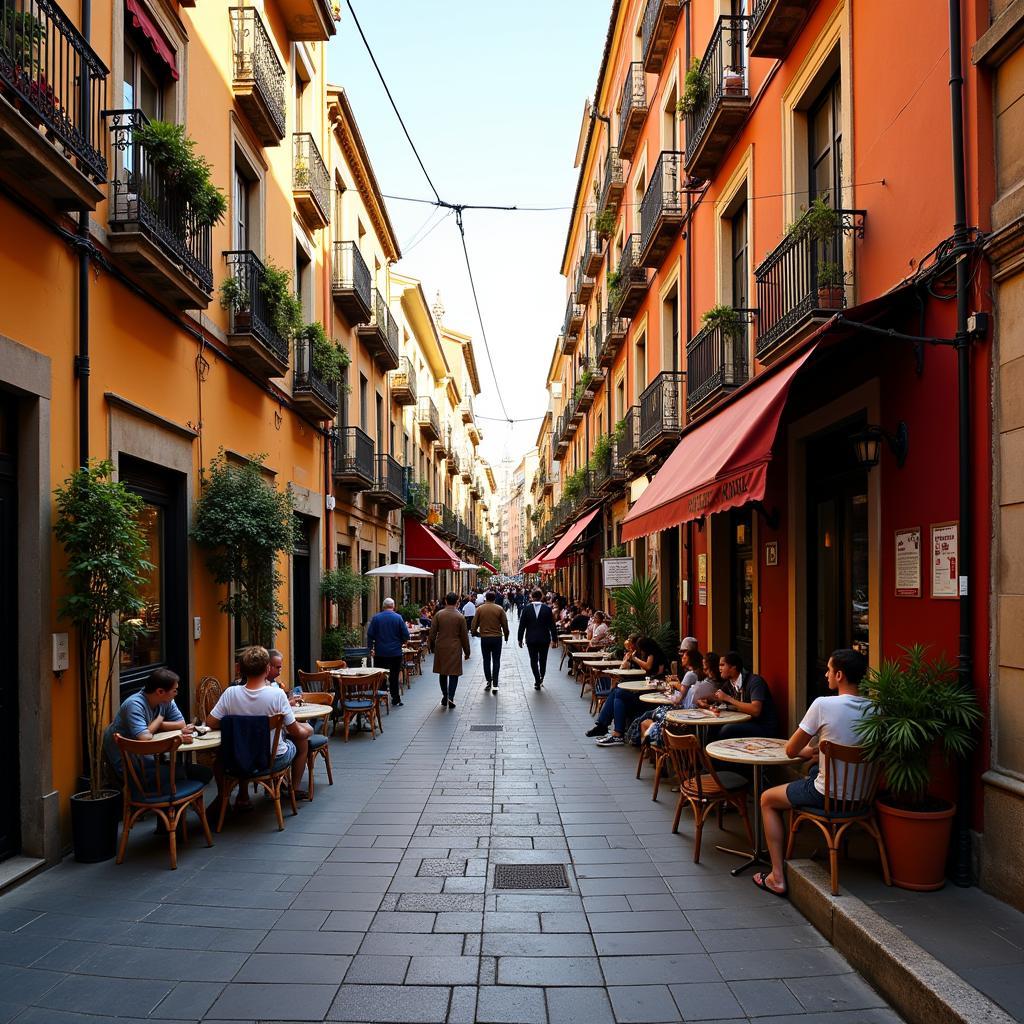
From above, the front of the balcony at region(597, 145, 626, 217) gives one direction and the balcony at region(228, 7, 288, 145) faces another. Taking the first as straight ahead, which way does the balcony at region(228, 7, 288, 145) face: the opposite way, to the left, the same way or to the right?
the opposite way

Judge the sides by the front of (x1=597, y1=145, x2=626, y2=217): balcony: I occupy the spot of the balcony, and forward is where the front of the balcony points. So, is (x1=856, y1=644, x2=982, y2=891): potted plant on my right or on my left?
on my left

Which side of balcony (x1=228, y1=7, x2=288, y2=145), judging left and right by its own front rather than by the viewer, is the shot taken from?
right

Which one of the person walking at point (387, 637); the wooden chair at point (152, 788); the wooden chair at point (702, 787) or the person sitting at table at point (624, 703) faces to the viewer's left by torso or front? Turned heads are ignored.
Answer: the person sitting at table

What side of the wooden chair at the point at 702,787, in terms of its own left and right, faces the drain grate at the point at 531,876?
back

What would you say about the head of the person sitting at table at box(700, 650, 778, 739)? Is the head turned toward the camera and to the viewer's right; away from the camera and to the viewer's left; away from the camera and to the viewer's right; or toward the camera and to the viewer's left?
toward the camera and to the viewer's left
